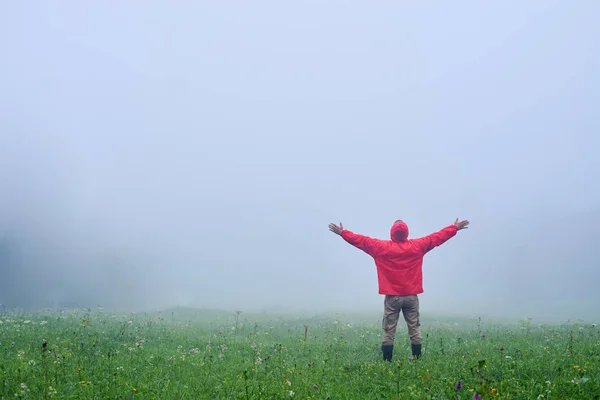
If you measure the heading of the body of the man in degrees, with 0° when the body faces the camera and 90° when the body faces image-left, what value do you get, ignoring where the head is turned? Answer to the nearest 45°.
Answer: approximately 180°
